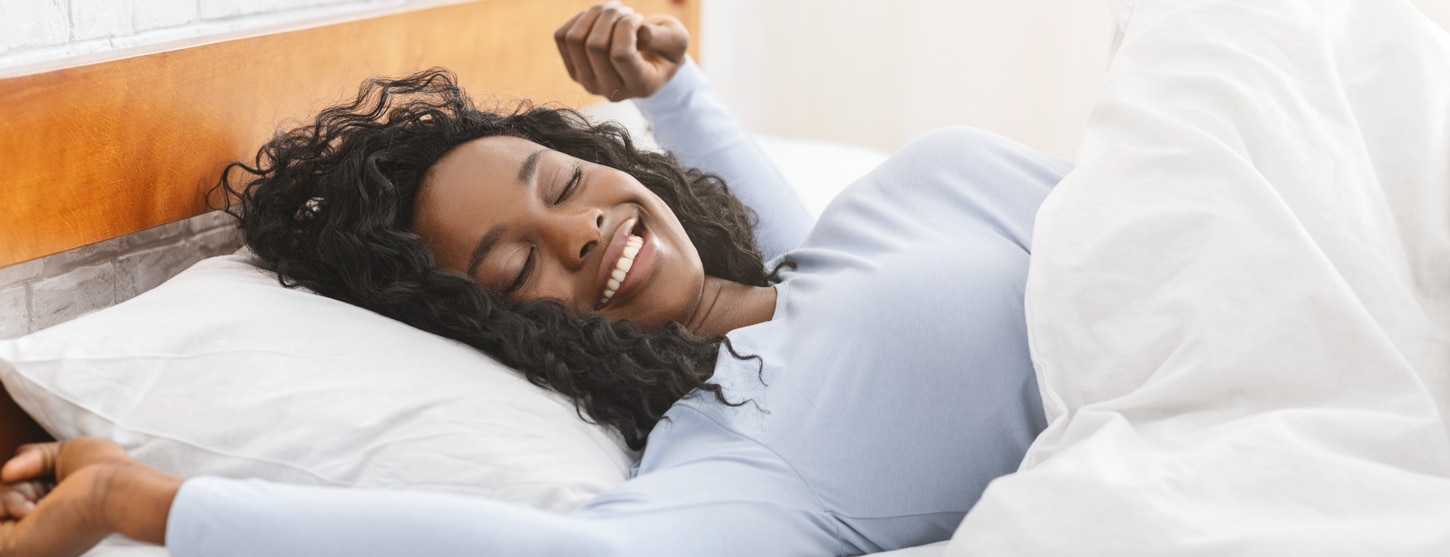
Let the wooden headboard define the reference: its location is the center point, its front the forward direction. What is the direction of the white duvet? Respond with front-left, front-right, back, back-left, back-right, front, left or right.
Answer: front

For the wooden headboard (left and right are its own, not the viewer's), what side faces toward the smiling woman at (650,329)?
front

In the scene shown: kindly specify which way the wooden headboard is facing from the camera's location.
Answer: facing the viewer and to the right of the viewer
